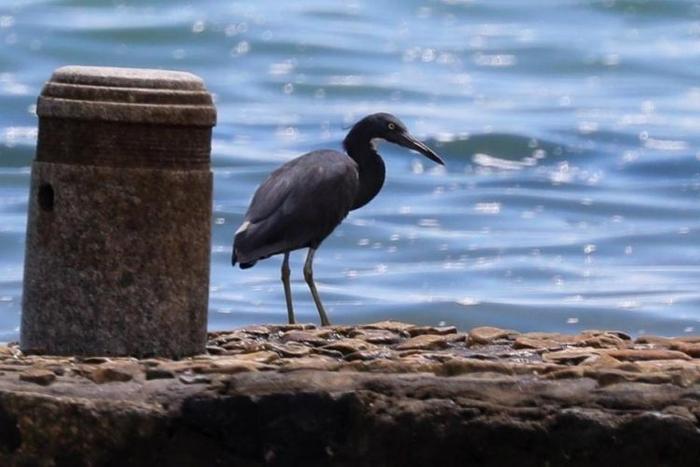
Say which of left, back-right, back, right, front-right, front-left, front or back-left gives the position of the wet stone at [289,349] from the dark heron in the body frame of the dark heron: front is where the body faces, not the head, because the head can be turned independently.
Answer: right

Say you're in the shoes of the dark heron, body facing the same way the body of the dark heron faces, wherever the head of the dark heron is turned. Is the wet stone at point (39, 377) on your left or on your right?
on your right

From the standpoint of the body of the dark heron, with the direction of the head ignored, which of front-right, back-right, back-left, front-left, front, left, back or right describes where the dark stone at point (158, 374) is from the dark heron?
right

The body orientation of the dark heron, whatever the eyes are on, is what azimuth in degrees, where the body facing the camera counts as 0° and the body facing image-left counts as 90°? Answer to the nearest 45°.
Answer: approximately 270°

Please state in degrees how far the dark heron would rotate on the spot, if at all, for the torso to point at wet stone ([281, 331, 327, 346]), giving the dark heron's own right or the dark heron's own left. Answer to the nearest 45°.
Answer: approximately 90° to the dark heron's own right

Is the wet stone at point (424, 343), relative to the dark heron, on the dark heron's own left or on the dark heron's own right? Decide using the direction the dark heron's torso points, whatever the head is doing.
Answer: on the dark heron's own right

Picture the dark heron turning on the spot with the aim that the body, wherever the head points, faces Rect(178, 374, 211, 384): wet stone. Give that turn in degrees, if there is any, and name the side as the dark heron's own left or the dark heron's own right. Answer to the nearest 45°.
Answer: approximately 90° to the dark heron's own right
